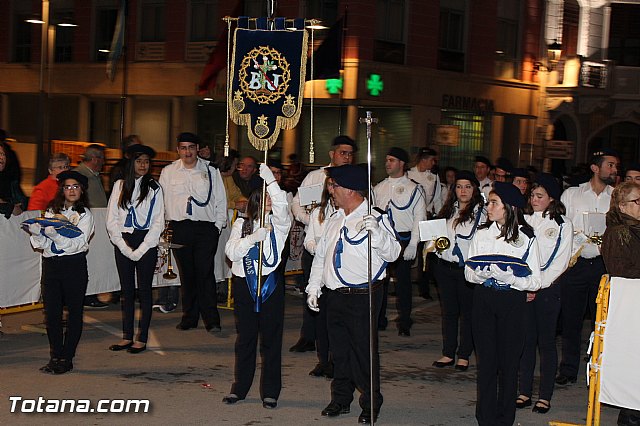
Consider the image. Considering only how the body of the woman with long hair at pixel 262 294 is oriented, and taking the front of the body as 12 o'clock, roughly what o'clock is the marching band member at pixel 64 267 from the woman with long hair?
The marching band member is roughly at 4 o'clock from the woman with long hair.

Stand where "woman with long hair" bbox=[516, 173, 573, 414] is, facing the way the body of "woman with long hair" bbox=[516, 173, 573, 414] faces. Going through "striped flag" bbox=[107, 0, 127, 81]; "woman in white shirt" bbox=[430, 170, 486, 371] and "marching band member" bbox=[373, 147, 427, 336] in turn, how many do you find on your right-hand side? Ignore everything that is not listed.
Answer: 3

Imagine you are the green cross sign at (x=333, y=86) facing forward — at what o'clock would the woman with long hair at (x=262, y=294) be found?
The woman with long hair is roughly at 12 o'clock from the green cross sign.

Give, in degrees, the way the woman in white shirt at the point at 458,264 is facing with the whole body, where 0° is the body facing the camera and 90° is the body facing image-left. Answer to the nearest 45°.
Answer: approximately 45°

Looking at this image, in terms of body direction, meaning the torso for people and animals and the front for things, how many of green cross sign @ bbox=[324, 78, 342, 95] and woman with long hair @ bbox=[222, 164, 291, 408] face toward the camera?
2

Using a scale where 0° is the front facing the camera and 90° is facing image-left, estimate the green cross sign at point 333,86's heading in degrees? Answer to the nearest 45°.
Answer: approximately 0°

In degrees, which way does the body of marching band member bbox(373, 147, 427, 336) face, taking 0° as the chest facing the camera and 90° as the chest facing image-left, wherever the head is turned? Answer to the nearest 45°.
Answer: approximately 45°

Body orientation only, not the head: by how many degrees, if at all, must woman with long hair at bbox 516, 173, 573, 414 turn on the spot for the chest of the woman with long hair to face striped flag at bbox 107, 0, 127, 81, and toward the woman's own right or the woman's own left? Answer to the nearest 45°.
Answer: approximately 90° to the woman's own right

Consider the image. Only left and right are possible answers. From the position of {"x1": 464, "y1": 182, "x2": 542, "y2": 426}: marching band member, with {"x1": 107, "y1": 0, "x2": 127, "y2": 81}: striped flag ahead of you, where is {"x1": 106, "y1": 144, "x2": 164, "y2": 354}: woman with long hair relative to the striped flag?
left
